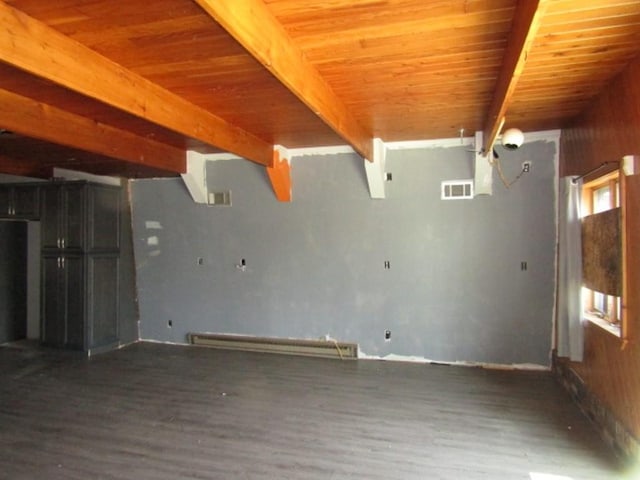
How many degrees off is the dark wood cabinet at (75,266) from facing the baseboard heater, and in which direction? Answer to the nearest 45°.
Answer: approximately 90° to its left

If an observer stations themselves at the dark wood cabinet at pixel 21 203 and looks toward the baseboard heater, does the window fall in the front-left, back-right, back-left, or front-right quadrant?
front-right

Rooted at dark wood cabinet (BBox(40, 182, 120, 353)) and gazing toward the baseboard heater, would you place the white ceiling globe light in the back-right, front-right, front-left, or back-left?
front-right

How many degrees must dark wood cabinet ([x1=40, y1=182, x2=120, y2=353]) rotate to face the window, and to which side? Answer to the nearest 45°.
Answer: approximately 90° to its left

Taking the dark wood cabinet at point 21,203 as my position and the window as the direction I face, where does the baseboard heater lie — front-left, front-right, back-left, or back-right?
front-left

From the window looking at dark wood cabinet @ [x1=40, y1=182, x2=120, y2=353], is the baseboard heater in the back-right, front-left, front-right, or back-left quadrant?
front-right

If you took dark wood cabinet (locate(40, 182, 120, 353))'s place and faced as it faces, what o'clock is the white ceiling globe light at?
The white ceiling globe light is roughly at 9 o'clock from the dark wood cabinet.

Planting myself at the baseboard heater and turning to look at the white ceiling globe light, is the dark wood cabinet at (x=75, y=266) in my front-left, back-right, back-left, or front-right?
back-right
